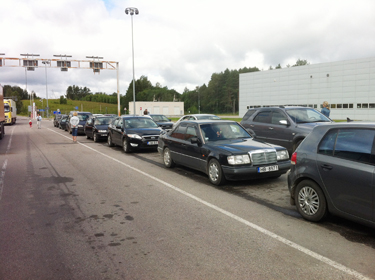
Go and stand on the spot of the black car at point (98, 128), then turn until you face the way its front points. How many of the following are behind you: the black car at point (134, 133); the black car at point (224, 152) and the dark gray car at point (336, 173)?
0

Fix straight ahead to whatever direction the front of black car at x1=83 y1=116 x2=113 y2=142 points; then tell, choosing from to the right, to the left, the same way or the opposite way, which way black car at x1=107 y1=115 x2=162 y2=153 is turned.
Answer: the same way

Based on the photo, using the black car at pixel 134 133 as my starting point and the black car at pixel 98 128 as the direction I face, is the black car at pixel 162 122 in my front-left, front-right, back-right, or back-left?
front-right

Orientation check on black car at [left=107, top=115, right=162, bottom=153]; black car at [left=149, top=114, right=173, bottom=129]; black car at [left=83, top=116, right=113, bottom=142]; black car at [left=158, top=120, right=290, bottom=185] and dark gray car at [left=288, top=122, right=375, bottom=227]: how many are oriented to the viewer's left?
0

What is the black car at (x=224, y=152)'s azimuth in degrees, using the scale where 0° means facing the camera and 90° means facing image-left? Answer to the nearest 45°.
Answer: approximately 315°

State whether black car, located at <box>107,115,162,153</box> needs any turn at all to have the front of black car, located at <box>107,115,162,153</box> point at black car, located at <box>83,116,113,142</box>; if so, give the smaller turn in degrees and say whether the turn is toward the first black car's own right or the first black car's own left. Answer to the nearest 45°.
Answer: approximately 135° to the first black car's own left

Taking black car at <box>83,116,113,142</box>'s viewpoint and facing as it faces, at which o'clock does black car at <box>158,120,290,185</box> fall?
black car at <box>158,120,290,185</box> is roughly at 1 o'clock from black car at <box>83,116,113,142</box>.

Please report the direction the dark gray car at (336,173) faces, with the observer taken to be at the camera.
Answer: facing the viewer and to the right of the viewer

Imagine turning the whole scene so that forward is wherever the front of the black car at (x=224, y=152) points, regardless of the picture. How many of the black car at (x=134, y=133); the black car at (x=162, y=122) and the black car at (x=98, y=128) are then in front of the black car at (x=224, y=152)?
0

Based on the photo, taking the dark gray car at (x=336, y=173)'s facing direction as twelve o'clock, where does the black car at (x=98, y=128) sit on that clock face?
the black car at (x=98, y=128) is roughly at 6 o'clock from the dark gray car at (x=336, y=173).

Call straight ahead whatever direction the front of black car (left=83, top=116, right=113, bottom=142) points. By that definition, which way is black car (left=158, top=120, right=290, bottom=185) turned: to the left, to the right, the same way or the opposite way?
the same way

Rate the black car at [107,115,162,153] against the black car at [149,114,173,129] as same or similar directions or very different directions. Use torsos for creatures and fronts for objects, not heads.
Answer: same or similar directions

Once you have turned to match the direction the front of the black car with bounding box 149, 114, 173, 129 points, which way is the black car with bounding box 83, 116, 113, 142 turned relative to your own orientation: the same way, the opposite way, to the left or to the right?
the same way

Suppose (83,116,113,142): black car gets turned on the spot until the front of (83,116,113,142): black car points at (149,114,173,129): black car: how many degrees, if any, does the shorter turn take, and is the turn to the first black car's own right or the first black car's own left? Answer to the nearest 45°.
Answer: approximately 45° to the first black car's own left

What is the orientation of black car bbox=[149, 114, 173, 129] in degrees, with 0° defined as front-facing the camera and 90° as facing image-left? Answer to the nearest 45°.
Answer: approximately 315°

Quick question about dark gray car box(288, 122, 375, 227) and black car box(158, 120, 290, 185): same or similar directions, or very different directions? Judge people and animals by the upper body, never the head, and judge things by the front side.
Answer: same or similar directions

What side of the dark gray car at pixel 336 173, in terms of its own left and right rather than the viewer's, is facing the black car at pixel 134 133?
back
